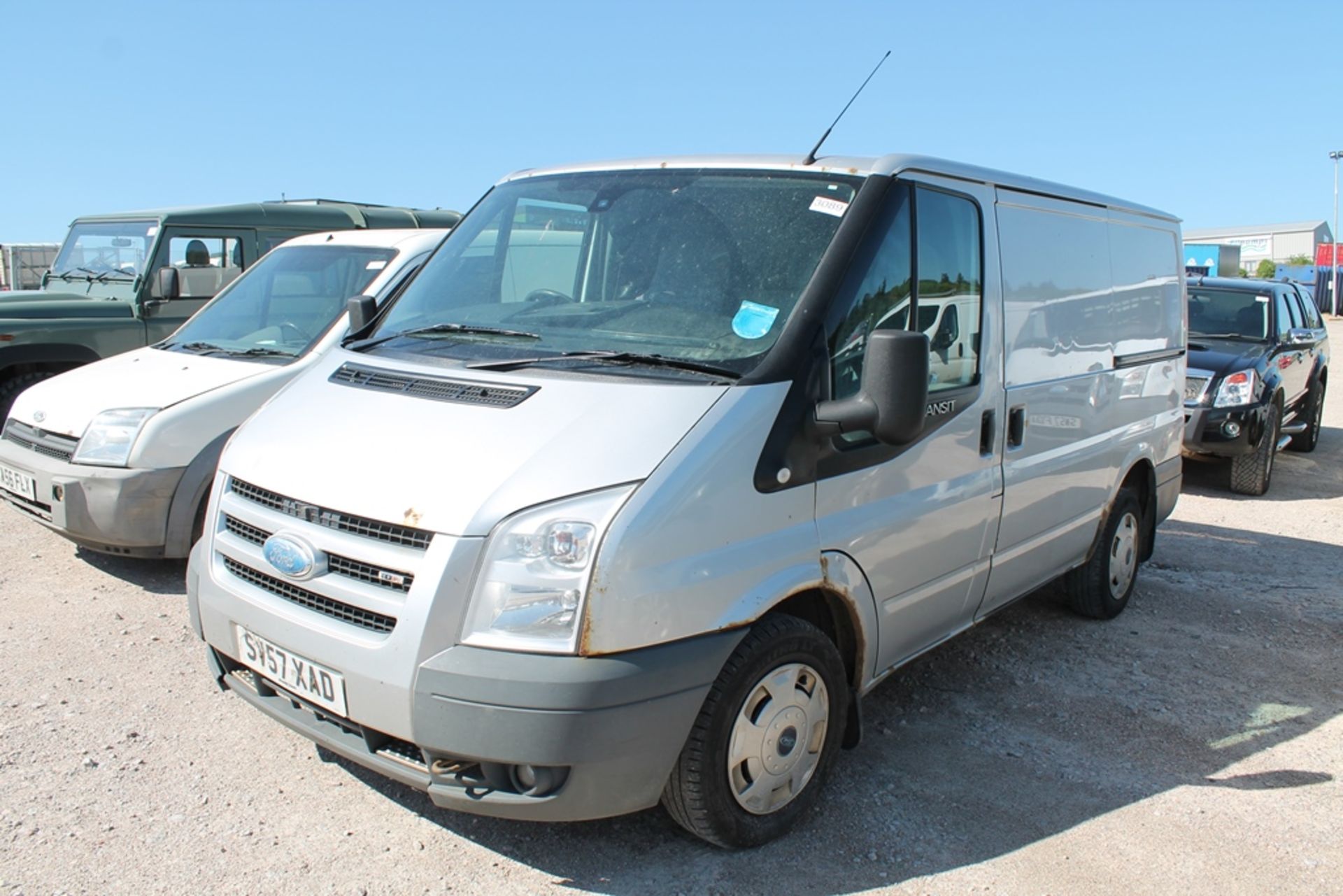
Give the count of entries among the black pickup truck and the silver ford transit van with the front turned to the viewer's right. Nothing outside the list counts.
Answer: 0

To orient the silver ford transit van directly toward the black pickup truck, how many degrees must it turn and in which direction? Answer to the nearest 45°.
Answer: approximately 180°

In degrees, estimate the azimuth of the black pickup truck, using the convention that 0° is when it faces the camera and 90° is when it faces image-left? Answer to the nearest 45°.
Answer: approximately 45°
